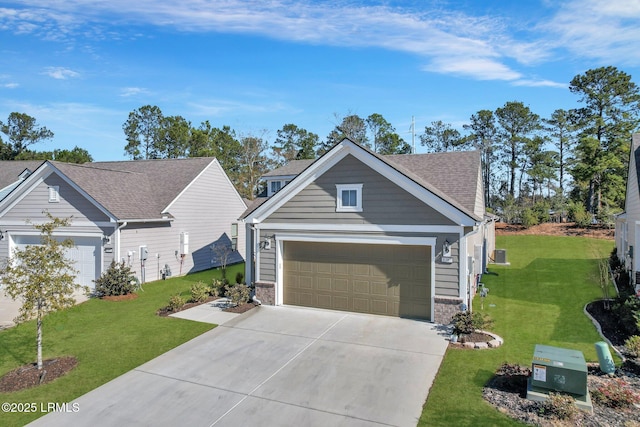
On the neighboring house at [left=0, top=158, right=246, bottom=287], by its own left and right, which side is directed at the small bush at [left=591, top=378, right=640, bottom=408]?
left

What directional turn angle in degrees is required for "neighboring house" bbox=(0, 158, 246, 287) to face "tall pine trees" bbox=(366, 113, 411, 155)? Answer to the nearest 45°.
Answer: approximately 180°

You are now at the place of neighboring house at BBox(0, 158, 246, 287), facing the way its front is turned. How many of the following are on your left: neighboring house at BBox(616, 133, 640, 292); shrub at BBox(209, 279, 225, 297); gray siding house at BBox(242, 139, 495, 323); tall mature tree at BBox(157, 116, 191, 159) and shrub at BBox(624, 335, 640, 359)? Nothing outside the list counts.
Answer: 4

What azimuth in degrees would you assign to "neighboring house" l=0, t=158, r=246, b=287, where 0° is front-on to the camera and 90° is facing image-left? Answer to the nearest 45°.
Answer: approximately 45°

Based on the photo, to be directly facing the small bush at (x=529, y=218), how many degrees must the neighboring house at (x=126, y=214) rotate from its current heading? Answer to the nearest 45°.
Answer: approximately 135° to its left

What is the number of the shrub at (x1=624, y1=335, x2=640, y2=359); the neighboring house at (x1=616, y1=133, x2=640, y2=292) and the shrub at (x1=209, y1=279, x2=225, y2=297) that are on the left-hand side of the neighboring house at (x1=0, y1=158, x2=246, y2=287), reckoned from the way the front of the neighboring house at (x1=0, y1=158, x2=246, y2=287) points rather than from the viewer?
3

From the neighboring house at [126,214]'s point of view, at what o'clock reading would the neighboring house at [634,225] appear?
the neighboring house at [634,225] is roughly at 9 o'clock from the neighboring house at [126,214].

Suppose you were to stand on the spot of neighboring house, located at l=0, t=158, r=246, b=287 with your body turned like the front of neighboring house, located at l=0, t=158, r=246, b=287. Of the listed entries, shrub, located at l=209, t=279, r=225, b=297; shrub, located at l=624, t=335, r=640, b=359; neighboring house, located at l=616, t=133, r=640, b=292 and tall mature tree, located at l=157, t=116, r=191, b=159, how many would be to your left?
3

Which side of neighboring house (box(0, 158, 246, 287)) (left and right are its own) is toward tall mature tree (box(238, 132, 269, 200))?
back

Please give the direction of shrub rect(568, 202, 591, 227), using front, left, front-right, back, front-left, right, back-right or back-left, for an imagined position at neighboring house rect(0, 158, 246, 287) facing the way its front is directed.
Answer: back-left

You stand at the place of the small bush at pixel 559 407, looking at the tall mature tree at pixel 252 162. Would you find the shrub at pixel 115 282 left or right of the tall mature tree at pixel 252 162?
left

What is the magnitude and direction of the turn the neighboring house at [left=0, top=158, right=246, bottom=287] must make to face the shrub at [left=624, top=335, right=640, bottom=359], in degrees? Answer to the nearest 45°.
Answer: approximately 90° to its left

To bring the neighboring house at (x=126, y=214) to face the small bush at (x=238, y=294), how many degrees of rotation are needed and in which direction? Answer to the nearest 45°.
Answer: approximately 90° to its left
